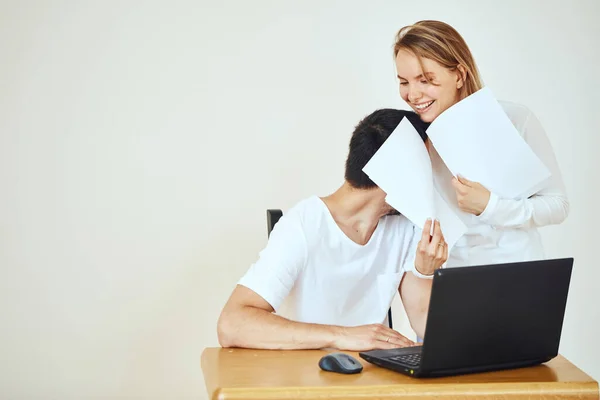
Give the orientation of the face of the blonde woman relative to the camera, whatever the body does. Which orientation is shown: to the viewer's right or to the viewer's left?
to the viewer's left

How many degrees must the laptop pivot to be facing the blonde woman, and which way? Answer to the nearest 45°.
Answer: approximately 45° to its right

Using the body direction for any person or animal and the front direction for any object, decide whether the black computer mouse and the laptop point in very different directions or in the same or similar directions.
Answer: very different directions

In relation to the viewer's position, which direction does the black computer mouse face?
facing the viewer and to the right of the viewer

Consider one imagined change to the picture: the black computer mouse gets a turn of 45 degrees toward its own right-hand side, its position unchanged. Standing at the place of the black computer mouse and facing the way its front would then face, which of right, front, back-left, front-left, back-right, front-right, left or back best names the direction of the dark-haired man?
back

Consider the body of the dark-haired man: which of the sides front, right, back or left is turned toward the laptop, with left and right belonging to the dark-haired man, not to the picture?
front

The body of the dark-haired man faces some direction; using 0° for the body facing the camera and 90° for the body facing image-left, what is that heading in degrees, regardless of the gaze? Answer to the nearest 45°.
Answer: approximately 315°

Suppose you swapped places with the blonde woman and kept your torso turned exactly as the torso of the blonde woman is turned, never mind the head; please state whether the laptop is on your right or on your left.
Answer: on your left

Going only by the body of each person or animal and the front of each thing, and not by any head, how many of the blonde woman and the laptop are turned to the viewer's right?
0

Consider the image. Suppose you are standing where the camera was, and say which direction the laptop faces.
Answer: facing away from the viewer and to the left of the viewer
